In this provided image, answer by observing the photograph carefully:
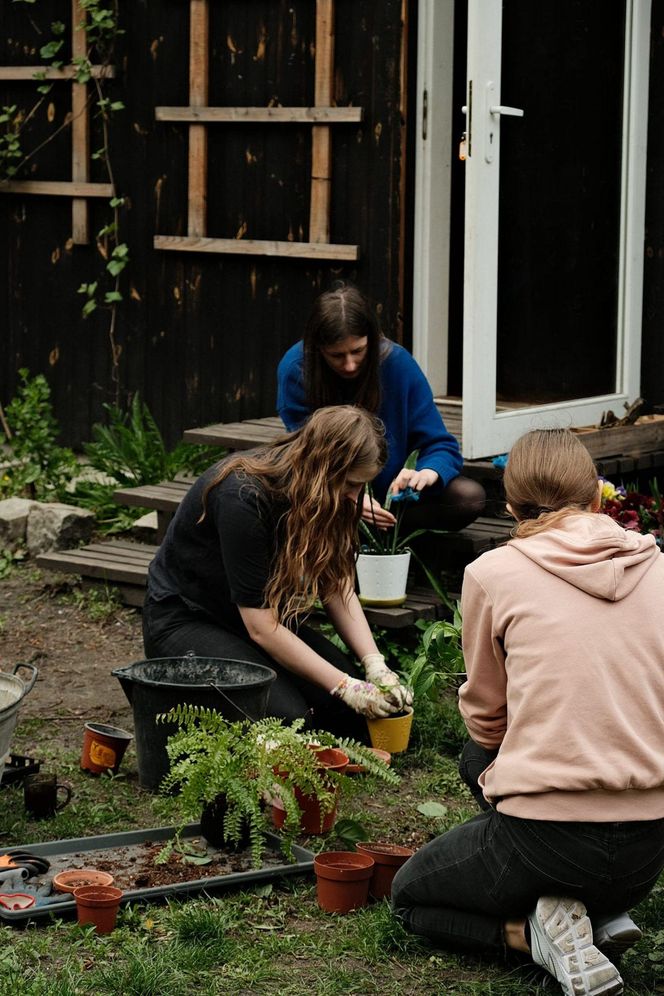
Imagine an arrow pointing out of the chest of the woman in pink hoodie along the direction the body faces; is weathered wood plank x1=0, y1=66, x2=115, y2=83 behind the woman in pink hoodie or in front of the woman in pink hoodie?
in front

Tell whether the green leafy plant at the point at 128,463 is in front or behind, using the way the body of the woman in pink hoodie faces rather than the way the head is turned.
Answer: in front

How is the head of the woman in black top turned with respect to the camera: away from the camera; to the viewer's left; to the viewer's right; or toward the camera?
to the viewer's right

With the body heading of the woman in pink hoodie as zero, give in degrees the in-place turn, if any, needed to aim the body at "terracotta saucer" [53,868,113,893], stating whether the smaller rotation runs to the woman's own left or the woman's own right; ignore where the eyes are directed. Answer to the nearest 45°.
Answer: approximately 45° to the woman's own left

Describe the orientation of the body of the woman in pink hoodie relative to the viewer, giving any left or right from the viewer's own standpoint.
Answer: facing away from the viewer and to the left of the viewer

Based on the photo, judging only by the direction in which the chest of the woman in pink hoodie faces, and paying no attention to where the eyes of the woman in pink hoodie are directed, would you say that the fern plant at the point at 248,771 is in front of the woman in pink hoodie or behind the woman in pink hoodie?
in front

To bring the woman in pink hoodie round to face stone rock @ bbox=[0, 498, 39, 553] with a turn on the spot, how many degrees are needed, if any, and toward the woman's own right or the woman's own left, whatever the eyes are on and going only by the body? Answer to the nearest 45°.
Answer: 0° — they already face it

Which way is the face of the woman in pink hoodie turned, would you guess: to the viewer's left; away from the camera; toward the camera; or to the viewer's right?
away from the camera

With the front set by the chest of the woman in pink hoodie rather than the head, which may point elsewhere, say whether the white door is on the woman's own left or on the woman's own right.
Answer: on the woman's own right

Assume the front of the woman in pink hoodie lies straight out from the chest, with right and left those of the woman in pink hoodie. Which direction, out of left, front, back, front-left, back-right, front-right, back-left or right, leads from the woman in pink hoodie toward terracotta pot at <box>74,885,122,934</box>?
front-left

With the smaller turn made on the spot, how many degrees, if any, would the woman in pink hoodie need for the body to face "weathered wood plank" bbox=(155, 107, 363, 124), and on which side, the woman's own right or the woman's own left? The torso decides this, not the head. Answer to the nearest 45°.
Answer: approximately 45° to the woman's own right

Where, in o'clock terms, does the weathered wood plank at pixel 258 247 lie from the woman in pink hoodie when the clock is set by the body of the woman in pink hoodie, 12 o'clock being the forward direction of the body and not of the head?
The weathered wood plank is roughly at 1 o'clock from the woman in pink hoodie.
